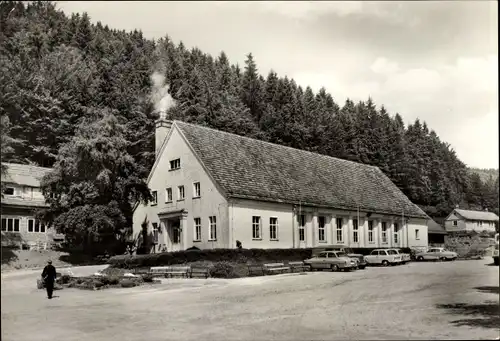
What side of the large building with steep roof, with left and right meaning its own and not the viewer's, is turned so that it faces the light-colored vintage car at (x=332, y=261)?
left

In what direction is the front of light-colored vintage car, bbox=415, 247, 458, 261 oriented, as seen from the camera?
facing to the left of the viewer

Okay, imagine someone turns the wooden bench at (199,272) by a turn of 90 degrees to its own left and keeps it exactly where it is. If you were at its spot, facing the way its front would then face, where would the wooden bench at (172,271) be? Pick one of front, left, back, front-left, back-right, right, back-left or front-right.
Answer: back

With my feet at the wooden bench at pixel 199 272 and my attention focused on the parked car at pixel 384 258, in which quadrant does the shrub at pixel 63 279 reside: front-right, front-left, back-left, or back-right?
back-right

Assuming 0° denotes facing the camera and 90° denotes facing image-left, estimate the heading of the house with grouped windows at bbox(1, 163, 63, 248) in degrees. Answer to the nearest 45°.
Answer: approximately 0°
